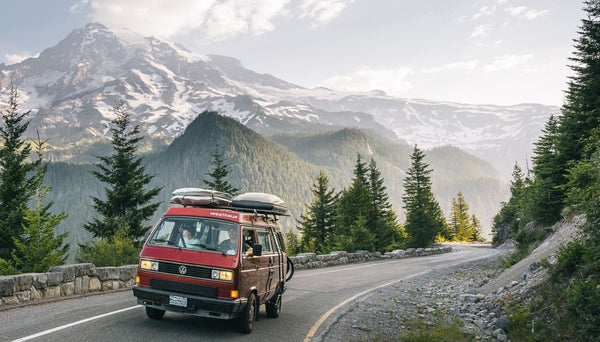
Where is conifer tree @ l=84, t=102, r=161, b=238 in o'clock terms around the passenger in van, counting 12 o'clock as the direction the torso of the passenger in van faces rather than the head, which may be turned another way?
The conifer tree is roughly at 4 o'clock from the passenger in van.

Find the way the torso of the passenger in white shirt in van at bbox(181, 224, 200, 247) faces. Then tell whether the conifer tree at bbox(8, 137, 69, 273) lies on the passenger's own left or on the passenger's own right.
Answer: on the passenger's own right

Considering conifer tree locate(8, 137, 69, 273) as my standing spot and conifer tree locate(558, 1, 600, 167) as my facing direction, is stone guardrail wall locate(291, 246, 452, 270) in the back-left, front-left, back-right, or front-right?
front-left

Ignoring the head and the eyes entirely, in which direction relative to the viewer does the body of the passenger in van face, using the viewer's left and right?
facing the viewer and to the left of the viewer
